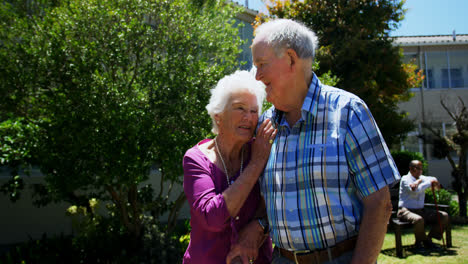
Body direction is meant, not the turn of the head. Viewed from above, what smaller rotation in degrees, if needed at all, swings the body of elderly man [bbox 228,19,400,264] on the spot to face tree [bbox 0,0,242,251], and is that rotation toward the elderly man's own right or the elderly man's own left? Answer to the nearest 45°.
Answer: approximately 90° to the elderly man's own right

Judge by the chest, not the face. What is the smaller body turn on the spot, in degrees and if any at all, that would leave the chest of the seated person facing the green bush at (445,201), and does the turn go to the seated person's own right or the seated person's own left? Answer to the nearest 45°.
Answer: approximately 135° to the seated person's own left

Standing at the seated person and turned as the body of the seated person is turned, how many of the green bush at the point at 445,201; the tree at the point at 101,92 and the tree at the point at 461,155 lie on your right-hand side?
1

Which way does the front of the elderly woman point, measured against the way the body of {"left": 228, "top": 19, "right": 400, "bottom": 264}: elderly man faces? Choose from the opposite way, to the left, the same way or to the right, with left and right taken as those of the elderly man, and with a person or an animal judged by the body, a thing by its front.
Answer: to the left

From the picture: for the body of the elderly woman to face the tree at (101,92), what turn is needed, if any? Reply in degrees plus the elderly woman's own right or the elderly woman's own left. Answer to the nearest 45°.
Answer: approximately 180°

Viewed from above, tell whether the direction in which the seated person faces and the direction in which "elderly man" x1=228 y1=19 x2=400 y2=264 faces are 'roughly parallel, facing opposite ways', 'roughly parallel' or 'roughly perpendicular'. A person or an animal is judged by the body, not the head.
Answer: roughly perpendicular

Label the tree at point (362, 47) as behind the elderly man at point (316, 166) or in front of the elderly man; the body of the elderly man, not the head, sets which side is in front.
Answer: behind

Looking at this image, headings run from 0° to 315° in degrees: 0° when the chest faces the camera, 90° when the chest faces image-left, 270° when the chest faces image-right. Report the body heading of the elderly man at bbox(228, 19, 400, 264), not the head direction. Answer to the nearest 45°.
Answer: approximately 45°

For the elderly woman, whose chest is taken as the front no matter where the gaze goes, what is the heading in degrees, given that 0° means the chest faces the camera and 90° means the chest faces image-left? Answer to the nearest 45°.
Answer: approximately 315°

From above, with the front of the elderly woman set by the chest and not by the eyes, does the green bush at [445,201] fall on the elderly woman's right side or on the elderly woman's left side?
on the elderly woman's left side

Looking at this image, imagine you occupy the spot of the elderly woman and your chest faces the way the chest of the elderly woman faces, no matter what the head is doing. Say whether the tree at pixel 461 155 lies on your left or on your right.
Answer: on your left
